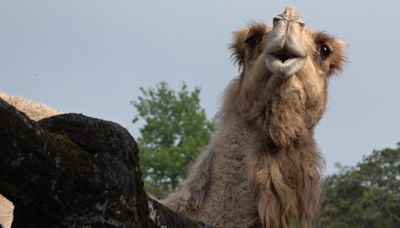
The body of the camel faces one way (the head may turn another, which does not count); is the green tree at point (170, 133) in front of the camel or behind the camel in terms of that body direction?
behind
